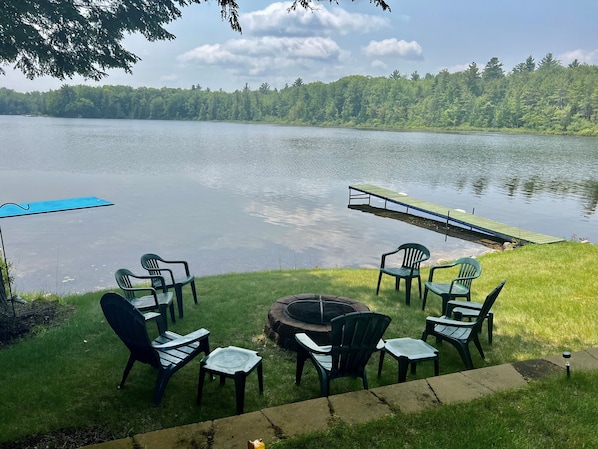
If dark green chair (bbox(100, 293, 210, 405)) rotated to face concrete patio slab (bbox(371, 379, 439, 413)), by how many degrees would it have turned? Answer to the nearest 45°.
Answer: approximately 90° to its right

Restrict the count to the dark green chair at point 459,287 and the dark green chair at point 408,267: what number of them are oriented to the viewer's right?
0

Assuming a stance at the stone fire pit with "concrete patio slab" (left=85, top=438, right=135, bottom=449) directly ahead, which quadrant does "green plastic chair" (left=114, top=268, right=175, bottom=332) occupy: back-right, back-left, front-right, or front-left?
front-right

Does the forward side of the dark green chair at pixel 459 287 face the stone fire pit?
yes

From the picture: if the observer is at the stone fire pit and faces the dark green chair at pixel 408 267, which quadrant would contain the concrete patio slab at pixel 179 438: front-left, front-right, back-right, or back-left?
back-right

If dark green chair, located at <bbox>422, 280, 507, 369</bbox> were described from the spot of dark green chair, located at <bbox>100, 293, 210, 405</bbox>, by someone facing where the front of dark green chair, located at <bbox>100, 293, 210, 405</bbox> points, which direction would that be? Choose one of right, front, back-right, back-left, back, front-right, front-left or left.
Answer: front-right

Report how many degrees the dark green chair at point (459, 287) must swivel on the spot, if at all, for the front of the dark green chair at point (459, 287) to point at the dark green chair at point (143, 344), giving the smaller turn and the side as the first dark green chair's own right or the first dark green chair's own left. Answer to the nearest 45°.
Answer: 0° — it already faces it

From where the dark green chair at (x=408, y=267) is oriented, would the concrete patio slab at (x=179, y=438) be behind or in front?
in front

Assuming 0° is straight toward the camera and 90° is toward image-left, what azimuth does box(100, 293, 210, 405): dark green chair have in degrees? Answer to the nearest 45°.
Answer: approximately 225°

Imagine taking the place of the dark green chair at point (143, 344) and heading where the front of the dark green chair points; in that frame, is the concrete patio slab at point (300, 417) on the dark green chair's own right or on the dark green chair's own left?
on the dark green chair's own right

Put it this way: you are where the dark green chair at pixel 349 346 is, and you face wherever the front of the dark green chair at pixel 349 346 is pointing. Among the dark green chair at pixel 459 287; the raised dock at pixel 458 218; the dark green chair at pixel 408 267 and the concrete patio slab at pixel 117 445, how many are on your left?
1

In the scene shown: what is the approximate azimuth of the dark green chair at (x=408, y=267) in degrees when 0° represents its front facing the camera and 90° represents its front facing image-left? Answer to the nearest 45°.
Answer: approximately 45°

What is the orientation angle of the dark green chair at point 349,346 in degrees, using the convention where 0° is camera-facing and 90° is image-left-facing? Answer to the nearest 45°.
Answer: approximately 135°

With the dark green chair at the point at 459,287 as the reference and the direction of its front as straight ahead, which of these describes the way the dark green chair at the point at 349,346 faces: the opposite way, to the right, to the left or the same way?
to the right

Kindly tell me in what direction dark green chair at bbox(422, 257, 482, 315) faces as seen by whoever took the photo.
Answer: facing the viewer and to the left of the viewer

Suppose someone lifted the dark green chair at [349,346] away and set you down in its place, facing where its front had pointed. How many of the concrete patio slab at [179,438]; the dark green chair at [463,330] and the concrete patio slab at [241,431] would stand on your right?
1

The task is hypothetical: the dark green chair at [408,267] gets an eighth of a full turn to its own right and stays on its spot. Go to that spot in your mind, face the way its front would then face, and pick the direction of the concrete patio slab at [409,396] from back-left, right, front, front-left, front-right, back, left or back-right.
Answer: left

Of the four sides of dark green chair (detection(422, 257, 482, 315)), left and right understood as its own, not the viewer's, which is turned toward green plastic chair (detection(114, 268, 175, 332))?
front

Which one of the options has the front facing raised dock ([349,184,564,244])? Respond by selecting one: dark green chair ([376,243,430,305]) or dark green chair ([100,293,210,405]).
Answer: dark green chair ([100,293,210,405])

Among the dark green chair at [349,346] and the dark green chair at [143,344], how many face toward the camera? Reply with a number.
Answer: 0

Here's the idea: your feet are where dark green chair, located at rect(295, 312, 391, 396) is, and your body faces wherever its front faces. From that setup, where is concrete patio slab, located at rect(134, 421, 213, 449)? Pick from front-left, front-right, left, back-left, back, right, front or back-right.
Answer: left
